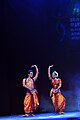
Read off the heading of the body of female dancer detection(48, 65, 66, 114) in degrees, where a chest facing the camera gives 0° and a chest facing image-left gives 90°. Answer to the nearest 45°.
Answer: approximately 45°

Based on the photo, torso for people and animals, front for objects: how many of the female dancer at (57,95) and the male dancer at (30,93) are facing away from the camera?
0

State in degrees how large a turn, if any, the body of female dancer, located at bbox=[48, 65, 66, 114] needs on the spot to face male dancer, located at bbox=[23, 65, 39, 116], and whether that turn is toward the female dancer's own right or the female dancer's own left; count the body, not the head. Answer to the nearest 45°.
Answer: approximately 45° to the female dancer's own right

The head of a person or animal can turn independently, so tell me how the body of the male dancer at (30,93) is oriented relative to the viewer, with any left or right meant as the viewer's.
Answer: facing the viewer and to the right of the viewer

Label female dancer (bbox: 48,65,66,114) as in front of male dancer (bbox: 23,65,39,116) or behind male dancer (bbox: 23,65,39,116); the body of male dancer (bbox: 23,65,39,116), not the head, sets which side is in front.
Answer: in front
